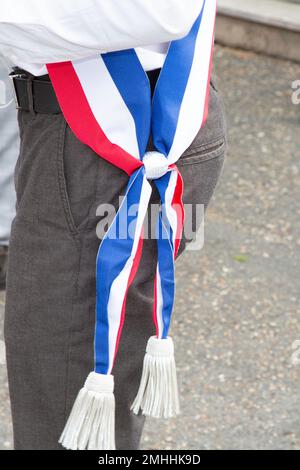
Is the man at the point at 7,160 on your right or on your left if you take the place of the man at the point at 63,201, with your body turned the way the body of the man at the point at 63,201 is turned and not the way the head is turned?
on your right

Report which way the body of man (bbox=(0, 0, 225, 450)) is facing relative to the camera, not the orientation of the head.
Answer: to the viewer's left
